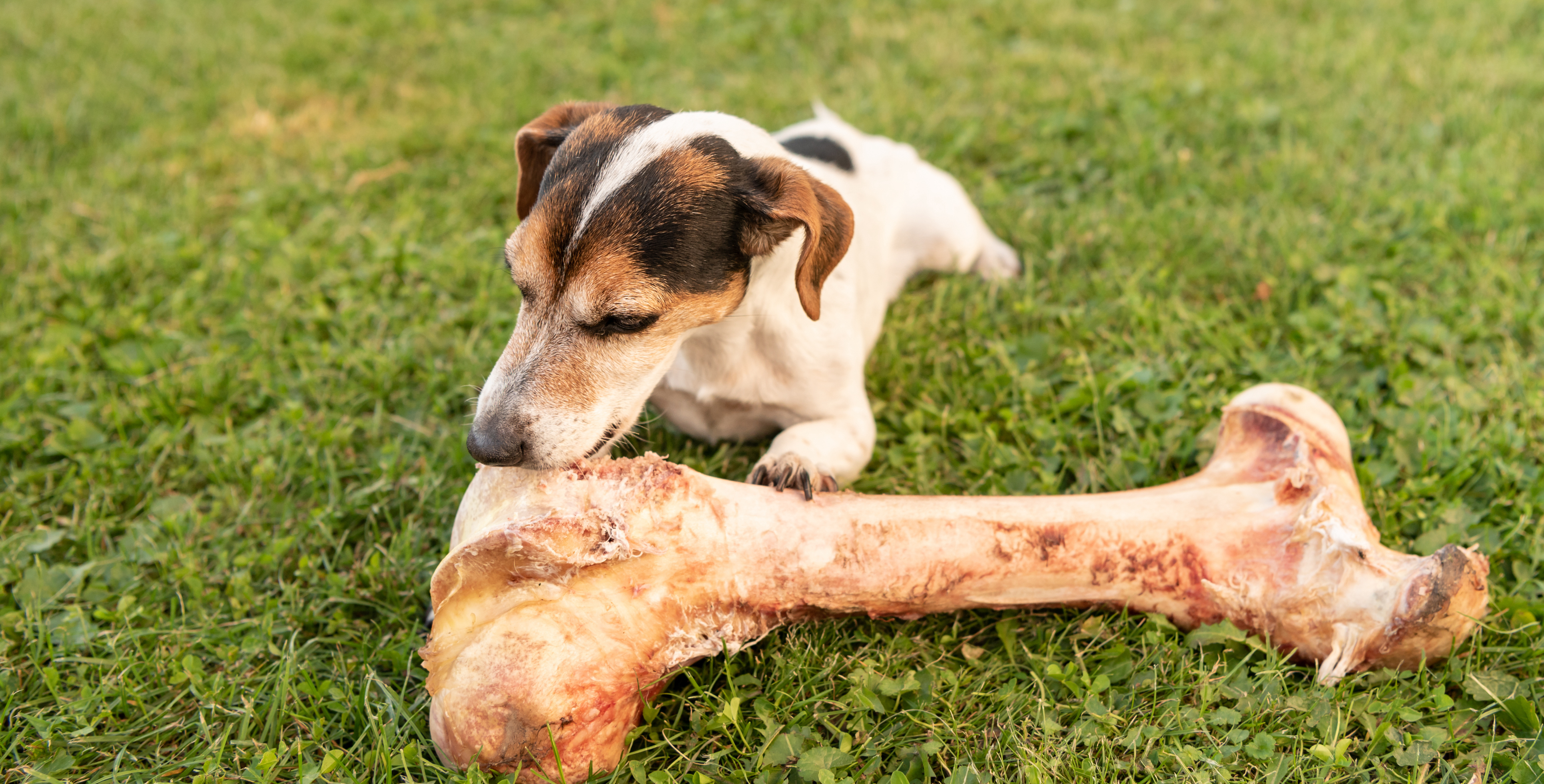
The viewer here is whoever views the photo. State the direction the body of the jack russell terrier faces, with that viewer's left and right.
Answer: facing the viewer and to the left of the viewer
